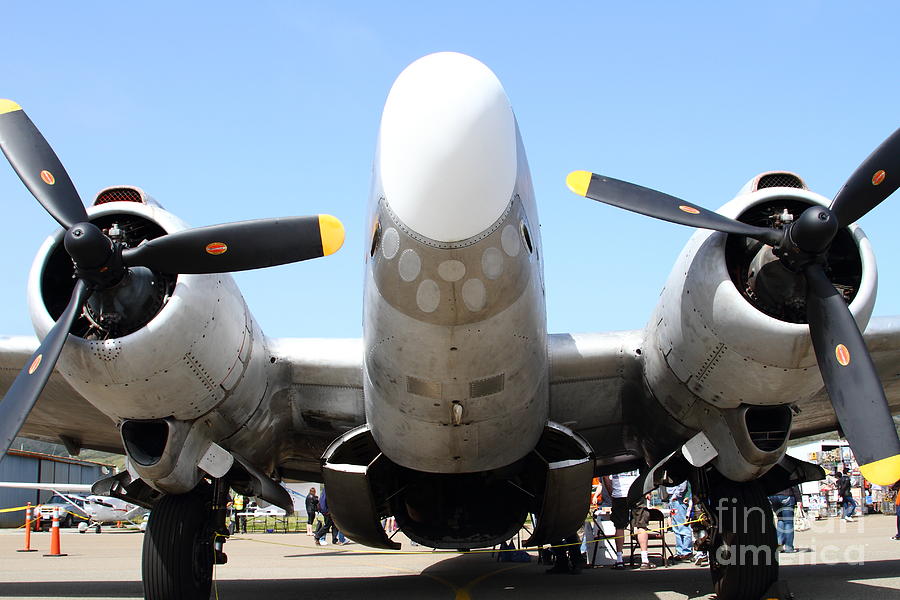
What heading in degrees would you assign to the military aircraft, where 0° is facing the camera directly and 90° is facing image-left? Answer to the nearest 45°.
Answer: approximately 0°

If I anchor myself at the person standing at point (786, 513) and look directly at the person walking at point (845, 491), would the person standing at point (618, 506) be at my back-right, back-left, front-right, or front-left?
back-left

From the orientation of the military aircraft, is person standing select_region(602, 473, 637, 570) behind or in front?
behind
